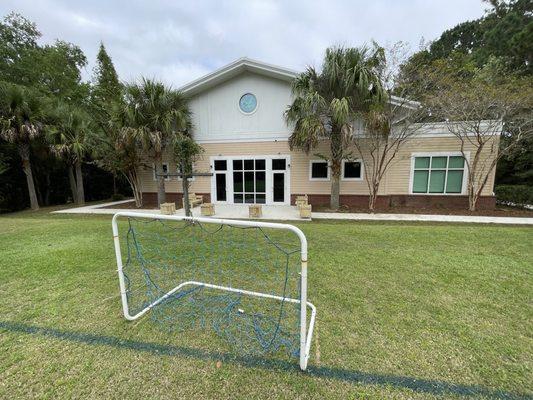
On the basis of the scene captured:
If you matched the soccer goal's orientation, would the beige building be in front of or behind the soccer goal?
behind

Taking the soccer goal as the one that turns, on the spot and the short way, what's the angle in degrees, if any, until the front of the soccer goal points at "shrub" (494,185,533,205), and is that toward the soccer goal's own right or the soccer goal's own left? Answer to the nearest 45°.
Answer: approximately 135° to the soccer goal's own left

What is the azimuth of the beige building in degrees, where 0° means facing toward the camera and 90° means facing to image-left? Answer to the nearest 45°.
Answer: approximately 0°

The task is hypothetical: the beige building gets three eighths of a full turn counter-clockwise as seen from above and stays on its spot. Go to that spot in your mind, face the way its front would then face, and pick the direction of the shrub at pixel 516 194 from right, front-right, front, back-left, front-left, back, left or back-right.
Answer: front-right

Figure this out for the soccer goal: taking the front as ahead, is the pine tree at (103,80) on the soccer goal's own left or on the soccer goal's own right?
on the soccer goal's own right

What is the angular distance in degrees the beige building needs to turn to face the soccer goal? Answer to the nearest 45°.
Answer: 0° — it already faces it

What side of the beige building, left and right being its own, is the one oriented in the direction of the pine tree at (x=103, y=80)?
right

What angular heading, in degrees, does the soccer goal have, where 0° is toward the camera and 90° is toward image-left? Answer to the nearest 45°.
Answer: approximately 45°
